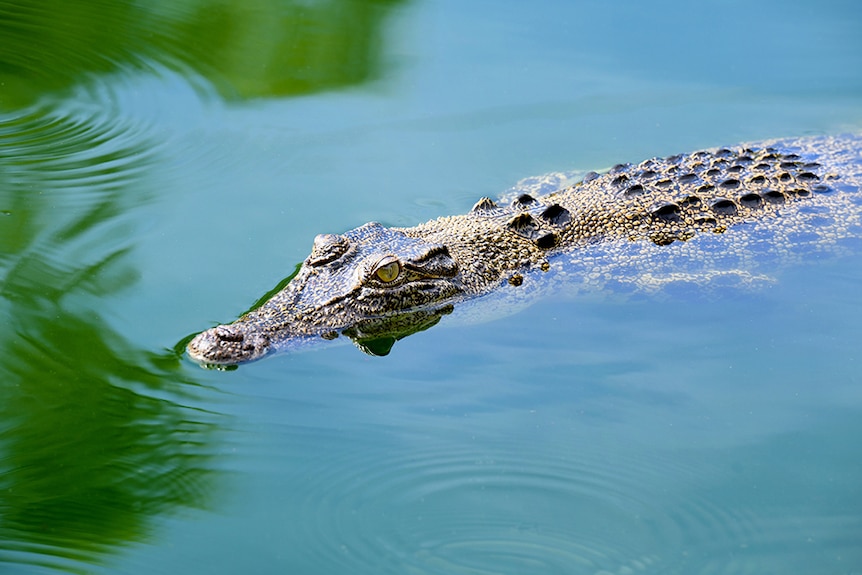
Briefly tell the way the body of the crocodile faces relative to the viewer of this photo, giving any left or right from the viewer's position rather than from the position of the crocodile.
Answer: facing the viewer and to the left of the viewer
